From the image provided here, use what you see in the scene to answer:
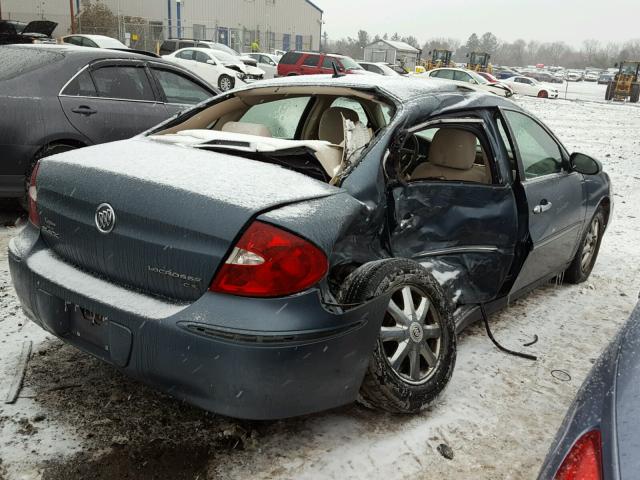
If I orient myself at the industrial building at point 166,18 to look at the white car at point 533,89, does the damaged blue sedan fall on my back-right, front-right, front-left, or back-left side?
front-right

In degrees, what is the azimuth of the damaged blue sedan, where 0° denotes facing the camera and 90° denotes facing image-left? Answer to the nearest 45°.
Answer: approximately 225°

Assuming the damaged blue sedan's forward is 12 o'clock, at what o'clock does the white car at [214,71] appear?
The white car is roughly at 10 o'clock from the damaged blue sedan.

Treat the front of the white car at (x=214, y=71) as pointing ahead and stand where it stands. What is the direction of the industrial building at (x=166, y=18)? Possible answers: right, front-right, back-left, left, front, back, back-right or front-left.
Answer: back-left

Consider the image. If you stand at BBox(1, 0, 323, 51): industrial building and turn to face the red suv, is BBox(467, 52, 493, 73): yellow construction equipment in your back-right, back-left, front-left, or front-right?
front-left

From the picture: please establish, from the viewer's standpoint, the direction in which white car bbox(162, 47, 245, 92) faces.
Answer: facing the viewer and to the right of the viewer

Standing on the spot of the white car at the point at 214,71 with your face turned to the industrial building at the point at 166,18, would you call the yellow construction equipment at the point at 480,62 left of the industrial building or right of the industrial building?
right

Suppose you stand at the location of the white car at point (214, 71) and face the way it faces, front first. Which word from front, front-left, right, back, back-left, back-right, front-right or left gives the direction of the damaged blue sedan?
front-right

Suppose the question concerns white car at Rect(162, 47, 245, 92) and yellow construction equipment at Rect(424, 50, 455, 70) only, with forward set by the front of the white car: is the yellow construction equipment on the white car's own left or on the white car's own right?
on the white car's own left

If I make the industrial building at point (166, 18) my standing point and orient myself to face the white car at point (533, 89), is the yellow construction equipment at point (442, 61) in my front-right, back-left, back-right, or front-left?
front-left

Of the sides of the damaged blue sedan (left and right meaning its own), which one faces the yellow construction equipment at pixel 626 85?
front

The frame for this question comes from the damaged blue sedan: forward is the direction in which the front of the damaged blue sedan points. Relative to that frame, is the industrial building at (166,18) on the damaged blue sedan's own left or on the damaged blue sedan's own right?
on the damaged blue sedan's own left

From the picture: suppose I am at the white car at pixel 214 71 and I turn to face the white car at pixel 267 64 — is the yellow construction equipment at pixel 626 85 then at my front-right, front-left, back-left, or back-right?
front-right

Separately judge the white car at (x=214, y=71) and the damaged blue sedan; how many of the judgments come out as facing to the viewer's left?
0

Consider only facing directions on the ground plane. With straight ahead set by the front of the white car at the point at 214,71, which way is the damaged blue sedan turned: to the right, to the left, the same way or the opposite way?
to the left

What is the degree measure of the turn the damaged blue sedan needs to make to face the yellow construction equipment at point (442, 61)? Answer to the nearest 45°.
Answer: approximately 45° to its left

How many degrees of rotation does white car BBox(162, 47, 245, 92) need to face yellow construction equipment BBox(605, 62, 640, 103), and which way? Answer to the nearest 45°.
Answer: approximately 90° to its left
